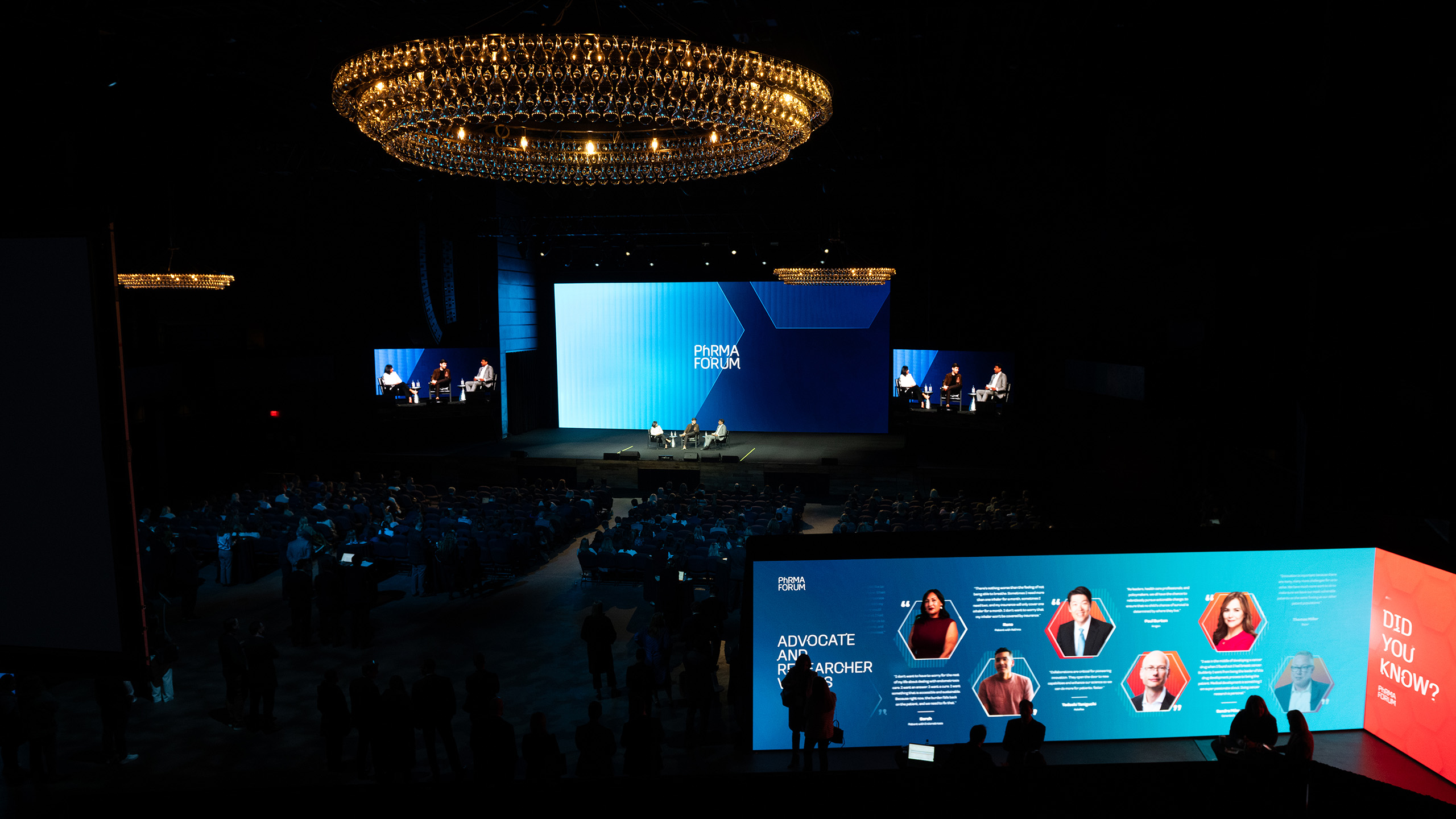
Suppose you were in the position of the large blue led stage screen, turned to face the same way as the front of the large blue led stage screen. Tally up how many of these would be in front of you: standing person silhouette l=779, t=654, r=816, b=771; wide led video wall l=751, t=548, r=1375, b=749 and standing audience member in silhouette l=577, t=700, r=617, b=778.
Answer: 3

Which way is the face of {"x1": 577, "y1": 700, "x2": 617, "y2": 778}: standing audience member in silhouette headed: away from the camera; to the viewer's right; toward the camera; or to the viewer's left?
away from the camera

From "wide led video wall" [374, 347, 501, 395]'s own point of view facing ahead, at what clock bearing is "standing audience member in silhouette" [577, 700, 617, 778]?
The standing audience member in silhouette is roughly at 12 o'clock from the wide led video wall.

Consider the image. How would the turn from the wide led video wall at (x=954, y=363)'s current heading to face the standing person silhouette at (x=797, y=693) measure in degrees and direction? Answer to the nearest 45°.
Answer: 0° — it already faces them

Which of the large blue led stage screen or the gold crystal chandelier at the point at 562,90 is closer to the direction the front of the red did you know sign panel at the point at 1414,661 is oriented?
the gold crystal chandelier

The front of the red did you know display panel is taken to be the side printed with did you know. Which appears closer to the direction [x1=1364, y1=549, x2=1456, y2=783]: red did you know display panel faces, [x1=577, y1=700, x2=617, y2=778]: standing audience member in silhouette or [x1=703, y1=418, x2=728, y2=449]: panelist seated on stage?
the standing audience member in silhouette

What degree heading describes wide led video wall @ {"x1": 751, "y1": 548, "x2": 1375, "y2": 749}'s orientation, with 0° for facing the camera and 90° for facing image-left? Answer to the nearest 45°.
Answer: approximately 0°

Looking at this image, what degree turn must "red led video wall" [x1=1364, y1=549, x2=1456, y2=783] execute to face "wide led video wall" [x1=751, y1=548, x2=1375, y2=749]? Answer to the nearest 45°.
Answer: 0° — it already faces it

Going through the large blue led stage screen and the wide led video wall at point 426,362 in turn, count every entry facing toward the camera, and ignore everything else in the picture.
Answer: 2

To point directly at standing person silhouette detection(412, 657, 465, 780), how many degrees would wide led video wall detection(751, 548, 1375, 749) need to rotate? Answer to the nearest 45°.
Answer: approximately 45° to its right

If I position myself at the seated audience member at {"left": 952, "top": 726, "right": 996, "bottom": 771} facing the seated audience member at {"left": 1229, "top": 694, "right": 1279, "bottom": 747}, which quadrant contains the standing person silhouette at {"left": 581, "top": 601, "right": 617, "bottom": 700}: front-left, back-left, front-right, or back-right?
back-left

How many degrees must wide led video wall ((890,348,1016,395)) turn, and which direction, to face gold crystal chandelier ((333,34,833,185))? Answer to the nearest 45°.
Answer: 0° — it already faces it
